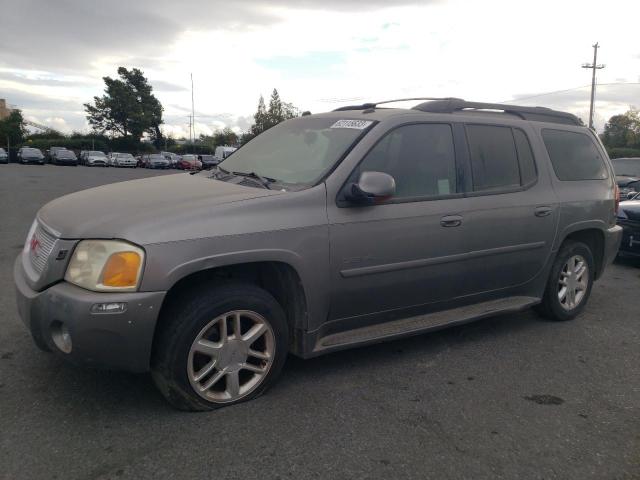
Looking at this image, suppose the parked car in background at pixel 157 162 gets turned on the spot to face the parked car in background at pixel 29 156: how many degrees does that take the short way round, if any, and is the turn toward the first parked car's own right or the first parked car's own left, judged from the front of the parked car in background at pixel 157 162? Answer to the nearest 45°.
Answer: approximately 135° to the first parked car's own right

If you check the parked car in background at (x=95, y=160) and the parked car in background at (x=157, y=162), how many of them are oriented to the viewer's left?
0

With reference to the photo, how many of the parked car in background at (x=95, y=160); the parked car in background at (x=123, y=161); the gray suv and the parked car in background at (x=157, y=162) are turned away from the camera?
0

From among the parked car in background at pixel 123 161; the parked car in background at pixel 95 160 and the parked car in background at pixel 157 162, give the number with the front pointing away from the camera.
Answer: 0

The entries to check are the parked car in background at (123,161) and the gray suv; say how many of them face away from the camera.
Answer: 0

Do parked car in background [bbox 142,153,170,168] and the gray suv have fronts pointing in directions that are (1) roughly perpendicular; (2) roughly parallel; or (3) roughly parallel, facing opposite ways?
roughly perpendicular

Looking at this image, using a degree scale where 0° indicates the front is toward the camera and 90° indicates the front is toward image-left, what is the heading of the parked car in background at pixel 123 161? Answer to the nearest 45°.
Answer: approximately 315°

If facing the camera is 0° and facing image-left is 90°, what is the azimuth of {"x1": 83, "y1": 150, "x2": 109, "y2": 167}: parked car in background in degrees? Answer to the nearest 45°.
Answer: approximately 315°

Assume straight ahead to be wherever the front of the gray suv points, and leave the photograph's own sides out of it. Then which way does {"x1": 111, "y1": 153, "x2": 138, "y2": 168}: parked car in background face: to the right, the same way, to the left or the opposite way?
to the left

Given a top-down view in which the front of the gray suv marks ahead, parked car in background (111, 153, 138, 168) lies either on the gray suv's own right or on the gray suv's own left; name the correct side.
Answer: on the gray suv's own right

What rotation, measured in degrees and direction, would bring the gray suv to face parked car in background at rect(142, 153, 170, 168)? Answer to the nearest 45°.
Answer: approximately 135° to its right

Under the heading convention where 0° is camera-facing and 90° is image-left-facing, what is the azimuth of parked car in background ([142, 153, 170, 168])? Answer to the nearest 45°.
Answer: approximately 315°

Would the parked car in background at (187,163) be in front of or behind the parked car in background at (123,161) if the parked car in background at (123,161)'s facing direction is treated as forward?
in front

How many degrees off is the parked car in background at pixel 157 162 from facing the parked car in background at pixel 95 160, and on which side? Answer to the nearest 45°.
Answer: approximately 135° to its right
